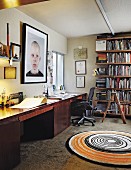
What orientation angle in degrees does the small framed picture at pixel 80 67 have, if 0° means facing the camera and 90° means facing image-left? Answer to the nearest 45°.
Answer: approximately 0°

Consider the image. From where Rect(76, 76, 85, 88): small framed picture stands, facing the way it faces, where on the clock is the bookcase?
The bookcase is roughly at 10 o'clock from the small framed picture.

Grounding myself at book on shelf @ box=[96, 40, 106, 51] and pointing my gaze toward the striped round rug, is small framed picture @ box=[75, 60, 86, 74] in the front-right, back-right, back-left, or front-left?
back-right

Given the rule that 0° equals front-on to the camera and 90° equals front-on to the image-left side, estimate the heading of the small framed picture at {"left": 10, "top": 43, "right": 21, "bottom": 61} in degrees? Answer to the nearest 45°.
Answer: approximately 315°

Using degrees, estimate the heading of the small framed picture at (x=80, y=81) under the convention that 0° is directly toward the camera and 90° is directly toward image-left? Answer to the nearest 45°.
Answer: approximately 0°

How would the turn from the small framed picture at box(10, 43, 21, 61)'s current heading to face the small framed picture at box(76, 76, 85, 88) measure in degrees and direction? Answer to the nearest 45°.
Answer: approximately 90° to its left

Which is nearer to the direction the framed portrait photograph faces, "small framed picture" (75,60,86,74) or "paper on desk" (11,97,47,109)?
the paper on desk

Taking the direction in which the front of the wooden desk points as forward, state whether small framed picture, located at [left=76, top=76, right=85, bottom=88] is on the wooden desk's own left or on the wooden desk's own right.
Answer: on the wooden desk's own left

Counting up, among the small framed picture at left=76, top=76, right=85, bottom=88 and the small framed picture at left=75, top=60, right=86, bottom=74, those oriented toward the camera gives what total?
2

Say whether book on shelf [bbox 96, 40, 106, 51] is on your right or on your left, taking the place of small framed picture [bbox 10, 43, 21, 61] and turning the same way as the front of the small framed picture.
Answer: on your left

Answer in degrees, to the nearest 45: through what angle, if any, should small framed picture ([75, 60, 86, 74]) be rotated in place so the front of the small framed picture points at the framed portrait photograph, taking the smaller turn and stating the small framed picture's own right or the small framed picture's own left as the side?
approximately 45° to the small framed picture's own right
